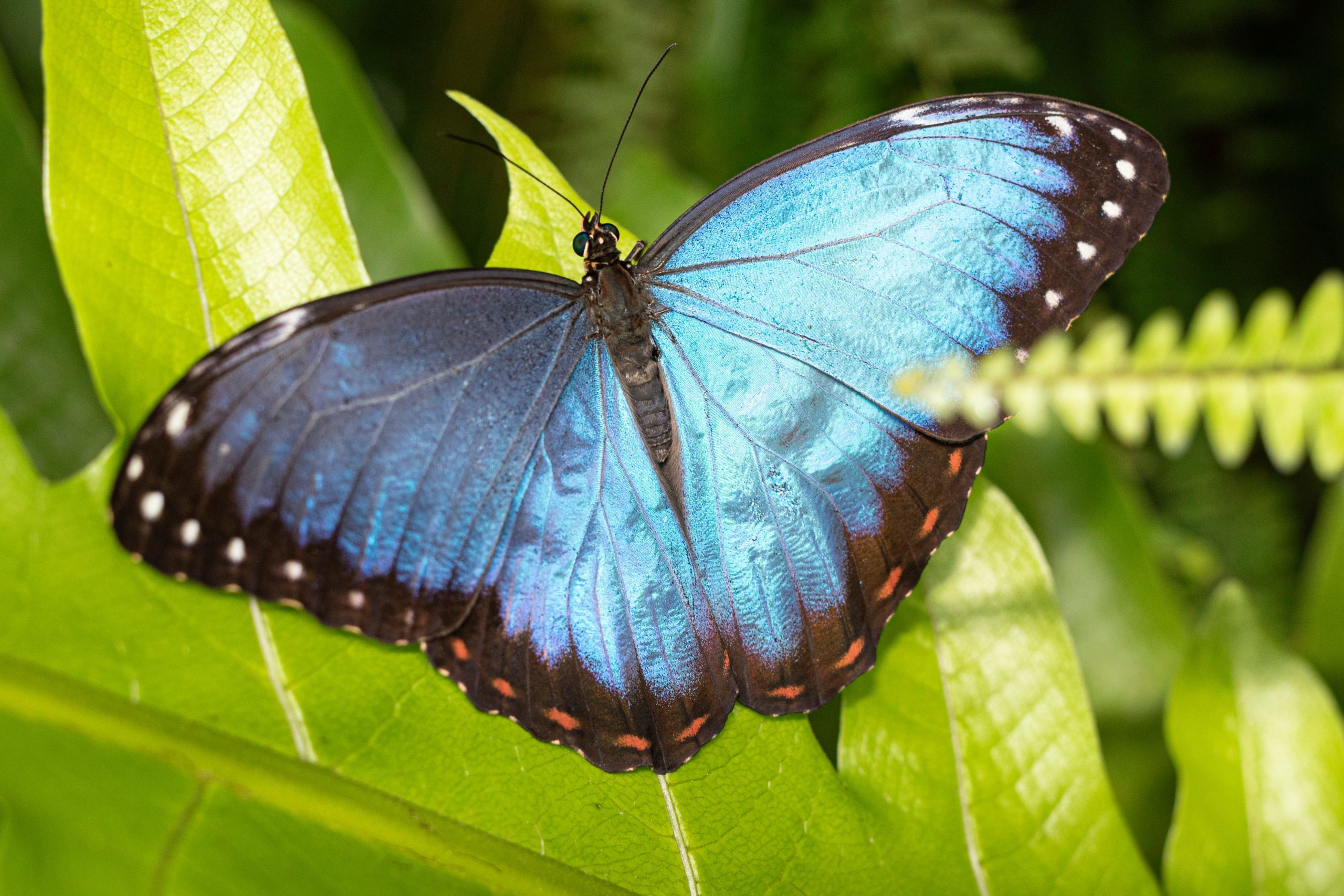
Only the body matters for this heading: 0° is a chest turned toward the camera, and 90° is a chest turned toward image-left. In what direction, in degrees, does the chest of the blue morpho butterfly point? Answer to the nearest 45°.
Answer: approximately 180°

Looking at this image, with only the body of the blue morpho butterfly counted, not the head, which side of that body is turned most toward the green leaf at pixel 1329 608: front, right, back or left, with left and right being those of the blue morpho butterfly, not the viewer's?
right

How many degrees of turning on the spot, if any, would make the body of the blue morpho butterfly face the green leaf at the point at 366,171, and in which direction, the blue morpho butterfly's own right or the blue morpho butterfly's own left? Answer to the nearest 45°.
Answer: approximately 45° to the blue morpho butterfly's own left
